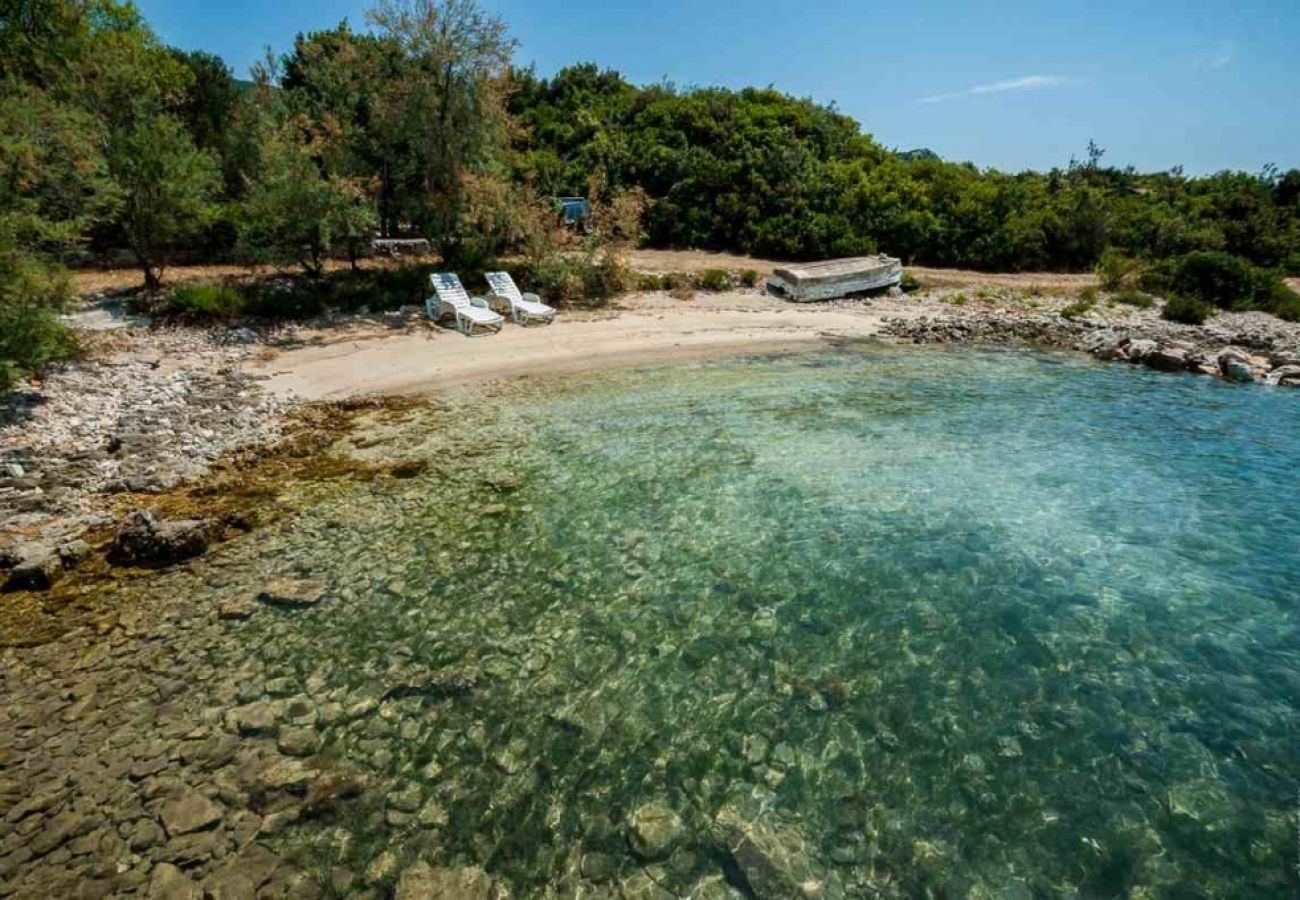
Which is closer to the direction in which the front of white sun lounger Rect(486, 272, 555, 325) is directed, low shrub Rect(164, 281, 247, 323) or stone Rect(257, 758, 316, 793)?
the stone

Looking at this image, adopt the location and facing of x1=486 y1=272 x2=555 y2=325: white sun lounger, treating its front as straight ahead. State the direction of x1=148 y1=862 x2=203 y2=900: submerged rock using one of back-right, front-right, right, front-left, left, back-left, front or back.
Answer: front-right

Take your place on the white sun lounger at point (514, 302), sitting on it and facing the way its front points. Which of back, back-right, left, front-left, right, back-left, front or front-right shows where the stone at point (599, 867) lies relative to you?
front-right

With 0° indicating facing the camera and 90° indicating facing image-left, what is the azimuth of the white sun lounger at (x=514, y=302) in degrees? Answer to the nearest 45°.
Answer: approximately 315°

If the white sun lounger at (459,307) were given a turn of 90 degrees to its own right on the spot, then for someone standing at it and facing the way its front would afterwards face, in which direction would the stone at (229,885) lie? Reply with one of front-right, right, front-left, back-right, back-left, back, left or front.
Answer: front-left

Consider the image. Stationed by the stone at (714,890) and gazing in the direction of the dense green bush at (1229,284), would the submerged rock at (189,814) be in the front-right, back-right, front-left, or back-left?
back-left

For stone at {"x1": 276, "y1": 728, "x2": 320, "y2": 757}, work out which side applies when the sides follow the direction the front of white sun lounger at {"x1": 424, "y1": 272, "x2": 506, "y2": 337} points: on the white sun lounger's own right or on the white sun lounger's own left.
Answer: on the white sun lounger's own right

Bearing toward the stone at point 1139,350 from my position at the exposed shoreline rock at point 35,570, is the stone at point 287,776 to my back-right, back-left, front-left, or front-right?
front-right

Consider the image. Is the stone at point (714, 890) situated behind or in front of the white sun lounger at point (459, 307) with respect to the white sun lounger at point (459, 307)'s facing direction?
in front

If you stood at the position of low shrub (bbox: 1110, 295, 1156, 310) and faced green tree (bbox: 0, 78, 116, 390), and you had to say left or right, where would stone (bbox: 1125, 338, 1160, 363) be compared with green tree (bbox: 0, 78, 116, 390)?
left

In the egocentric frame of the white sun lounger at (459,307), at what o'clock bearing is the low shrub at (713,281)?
The low shrub is roughly at 10 o'clock from the white sun lounger.

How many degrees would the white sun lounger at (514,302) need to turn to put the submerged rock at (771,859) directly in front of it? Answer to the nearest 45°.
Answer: approximately 45° to its right

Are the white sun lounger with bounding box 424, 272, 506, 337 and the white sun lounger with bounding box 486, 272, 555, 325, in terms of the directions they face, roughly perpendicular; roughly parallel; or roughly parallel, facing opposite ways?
roughly parallel

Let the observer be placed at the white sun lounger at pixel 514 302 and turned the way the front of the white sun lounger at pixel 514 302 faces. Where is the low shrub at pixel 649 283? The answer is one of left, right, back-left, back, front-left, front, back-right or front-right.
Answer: left

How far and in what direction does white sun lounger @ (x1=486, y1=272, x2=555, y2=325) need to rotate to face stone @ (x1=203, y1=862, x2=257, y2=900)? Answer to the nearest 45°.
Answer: approximately 45° to its right

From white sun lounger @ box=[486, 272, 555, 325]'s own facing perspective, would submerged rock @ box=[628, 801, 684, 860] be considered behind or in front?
in front

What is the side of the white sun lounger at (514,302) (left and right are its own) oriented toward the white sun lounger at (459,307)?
right

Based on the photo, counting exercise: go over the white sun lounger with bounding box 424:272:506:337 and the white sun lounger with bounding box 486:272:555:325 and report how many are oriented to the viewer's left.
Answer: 0

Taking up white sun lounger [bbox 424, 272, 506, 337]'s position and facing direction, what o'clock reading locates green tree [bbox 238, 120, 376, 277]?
The green tree is roughly at 7 o'clock from the white sun lounger.

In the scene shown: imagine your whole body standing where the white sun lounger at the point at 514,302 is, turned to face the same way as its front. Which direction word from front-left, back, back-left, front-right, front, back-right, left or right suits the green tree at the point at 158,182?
back-right

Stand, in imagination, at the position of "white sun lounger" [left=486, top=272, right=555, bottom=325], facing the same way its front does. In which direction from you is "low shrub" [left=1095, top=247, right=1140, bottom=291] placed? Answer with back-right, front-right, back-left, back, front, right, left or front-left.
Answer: front-left
